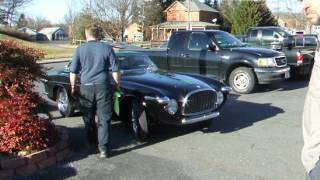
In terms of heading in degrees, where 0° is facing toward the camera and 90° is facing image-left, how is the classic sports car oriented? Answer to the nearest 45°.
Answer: approximately 315°

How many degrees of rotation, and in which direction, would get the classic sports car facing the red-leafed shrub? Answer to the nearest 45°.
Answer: approximately 90° to its right

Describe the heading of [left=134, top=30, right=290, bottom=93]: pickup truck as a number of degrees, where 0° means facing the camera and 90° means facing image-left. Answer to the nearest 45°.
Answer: approximately 315°

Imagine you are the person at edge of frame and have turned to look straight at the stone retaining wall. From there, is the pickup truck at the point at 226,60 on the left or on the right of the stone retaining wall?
right

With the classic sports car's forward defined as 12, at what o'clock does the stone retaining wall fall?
The stone retaining wall is roughly at 3 o'clock from the classic sports car.

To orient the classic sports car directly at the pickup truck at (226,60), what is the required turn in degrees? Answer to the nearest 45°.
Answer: approximately 135° to its left

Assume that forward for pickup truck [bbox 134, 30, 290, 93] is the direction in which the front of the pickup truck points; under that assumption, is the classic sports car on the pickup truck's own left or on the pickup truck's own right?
on the pickup truck's own right

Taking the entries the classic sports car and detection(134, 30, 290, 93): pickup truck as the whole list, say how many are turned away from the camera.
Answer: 0

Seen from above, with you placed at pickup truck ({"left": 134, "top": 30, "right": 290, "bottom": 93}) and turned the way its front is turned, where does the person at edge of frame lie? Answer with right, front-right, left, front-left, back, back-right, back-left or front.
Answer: front-right
